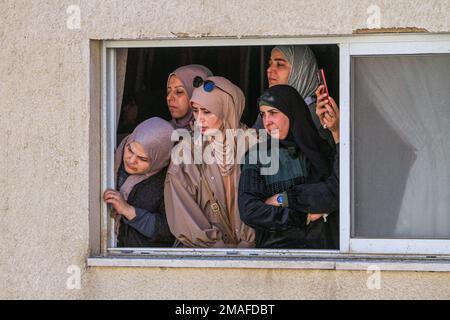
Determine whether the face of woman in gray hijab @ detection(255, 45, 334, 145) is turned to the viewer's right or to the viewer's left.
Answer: to the viewer's left

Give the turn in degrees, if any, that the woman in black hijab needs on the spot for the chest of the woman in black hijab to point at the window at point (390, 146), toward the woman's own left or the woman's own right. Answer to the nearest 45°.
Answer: approximately 135° to the woman's own left

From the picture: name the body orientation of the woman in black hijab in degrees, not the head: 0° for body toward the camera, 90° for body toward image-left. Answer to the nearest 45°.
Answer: approximately 45°

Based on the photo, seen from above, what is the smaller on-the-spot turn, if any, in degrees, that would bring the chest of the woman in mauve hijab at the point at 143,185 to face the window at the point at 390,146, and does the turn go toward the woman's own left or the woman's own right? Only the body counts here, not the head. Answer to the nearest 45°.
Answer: approximately 135° to the woman's own left

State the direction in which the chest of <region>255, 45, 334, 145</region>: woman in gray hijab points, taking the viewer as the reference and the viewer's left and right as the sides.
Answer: facing the viewer and to the left of the viewer

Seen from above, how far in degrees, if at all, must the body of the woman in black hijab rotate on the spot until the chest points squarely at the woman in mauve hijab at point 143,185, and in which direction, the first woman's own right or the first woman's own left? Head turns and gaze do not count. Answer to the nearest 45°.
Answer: approximately 45° to the first woman's own right

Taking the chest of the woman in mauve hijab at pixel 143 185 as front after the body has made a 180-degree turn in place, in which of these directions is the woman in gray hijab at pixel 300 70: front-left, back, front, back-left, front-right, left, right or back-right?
front-right

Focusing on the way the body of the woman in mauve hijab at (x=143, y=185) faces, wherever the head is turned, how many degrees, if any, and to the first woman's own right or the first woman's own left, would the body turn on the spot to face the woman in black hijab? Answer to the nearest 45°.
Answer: approximately 135° to the first woman's own left

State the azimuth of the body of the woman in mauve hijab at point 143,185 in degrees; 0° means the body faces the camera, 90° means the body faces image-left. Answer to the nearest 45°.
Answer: approximately 45°
